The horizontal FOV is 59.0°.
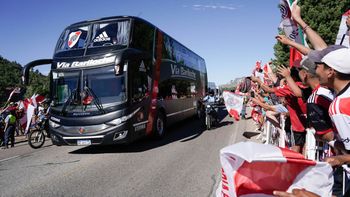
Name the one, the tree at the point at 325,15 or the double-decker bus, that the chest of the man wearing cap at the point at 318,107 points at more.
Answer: the double-decker bus

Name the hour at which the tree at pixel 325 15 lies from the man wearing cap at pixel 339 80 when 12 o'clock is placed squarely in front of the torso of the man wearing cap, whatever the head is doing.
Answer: The tree is roughly at 3 o'clock from the man wearing cap.

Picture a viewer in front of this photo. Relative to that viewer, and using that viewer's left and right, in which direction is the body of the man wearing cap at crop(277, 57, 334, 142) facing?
facing to the left of the viewer

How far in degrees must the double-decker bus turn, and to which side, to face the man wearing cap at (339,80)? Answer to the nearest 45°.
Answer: approximately 45° to its left

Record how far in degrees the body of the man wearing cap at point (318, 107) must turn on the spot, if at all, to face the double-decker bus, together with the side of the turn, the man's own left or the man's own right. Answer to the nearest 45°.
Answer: approximately 45° to the man's own right

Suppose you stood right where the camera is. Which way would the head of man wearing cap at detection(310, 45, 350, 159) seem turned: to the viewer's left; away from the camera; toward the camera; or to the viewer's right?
to the viewer's left

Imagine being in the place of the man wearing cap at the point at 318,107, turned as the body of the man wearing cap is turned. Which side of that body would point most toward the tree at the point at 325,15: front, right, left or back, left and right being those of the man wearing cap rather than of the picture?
right

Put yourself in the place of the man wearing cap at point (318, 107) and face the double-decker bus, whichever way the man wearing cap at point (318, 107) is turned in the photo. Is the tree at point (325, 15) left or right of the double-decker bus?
right

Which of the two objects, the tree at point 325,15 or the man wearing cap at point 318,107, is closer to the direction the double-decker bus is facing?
the man wearing cap

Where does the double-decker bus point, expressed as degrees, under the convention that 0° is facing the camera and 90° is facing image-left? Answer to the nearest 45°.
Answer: approximately 45°

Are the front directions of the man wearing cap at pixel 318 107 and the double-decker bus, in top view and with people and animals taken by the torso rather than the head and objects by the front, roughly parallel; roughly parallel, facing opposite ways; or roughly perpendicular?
roughly perpendicular

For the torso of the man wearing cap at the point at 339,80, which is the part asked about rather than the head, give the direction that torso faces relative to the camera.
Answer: to the viewer's left

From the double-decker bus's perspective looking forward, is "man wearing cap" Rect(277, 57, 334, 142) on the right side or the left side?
on its left

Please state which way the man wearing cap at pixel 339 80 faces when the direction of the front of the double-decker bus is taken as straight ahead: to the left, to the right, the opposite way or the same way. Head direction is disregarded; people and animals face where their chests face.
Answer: to the right
